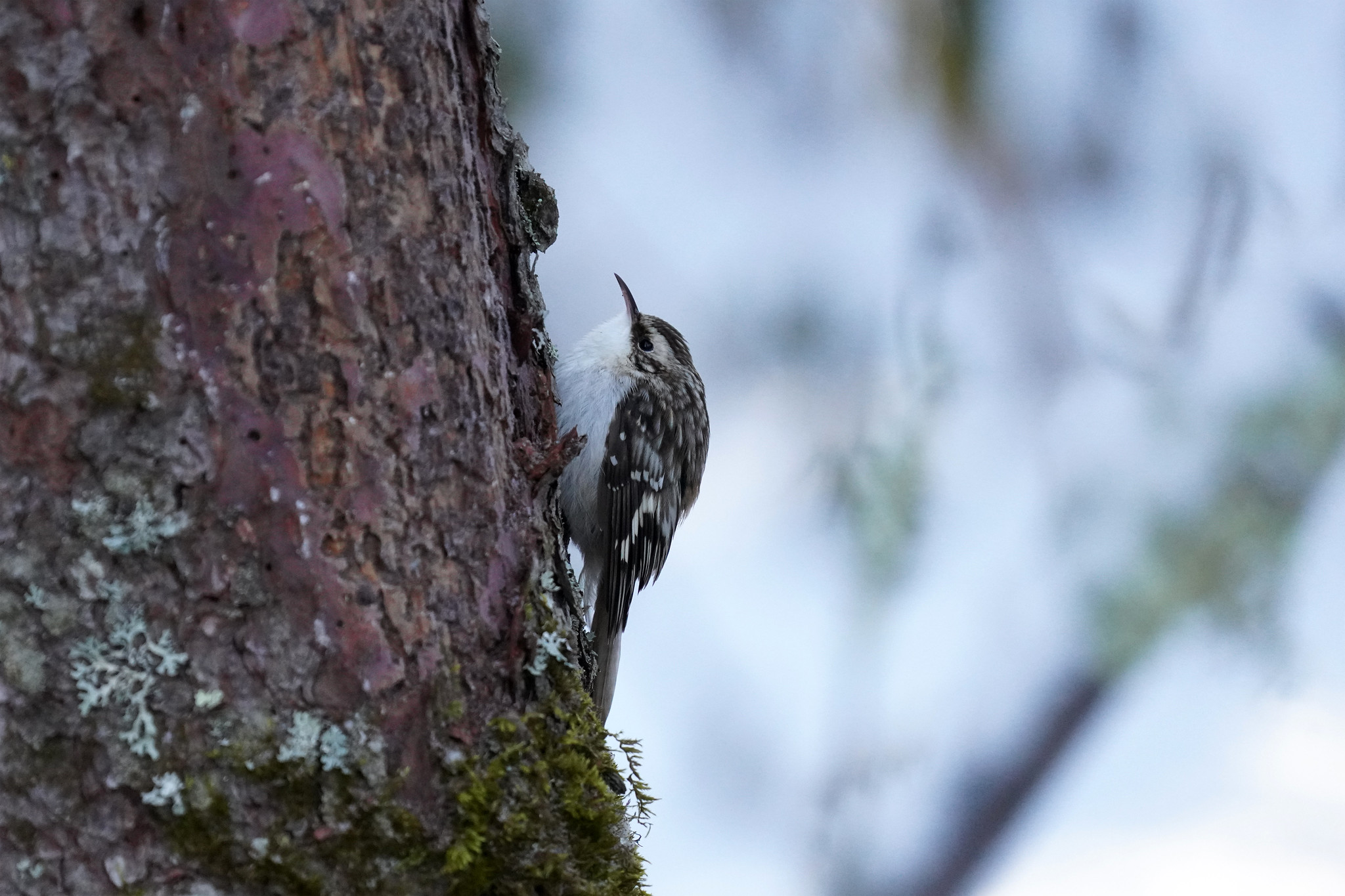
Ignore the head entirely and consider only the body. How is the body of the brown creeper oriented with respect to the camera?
to the viewer's left
